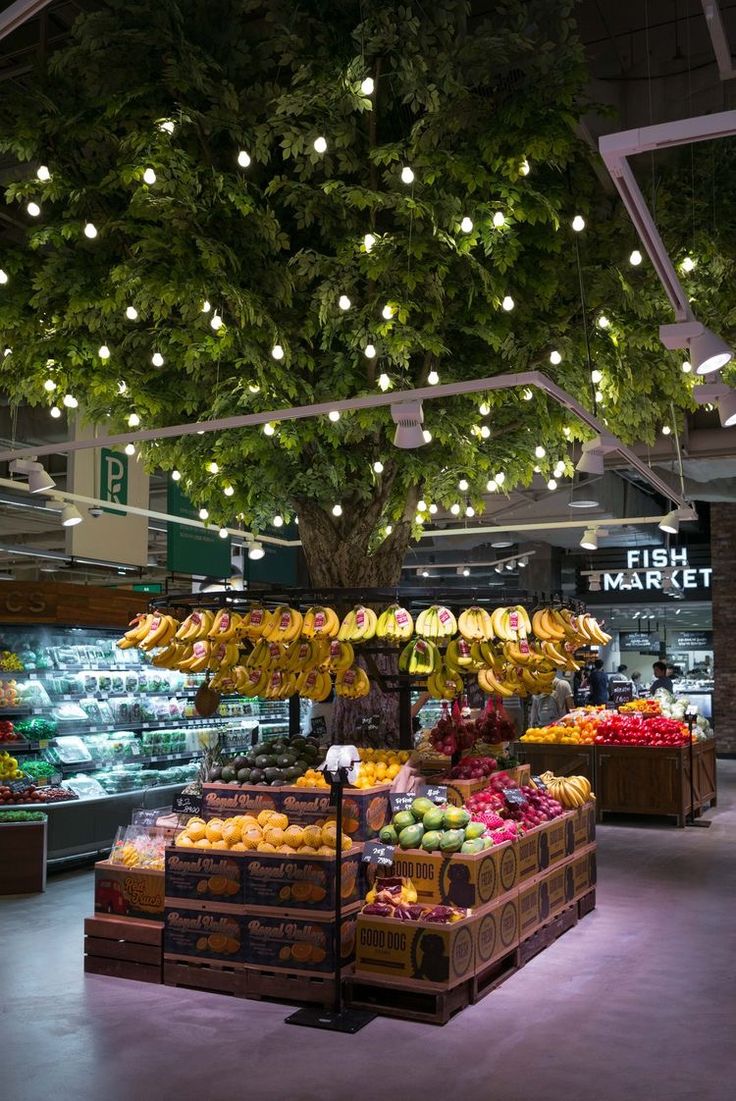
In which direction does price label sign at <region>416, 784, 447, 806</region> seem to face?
toward the camera

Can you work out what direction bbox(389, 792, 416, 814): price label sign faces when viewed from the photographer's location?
facing the viewer

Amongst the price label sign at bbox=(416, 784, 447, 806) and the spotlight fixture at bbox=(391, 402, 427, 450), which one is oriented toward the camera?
the price label sign

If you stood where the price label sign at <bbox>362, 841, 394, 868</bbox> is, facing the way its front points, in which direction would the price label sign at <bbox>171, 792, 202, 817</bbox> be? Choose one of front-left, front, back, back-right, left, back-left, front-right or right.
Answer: back-right

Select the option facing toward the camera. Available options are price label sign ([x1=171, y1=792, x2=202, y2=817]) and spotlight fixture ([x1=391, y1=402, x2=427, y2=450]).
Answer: the price label sign

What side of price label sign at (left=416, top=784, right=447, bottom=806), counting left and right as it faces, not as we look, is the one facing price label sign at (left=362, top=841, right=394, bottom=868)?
front

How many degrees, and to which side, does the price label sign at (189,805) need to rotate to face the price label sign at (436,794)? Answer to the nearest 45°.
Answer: approximately 45° to its left

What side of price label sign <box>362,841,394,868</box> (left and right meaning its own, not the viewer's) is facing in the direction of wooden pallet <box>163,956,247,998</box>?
right
